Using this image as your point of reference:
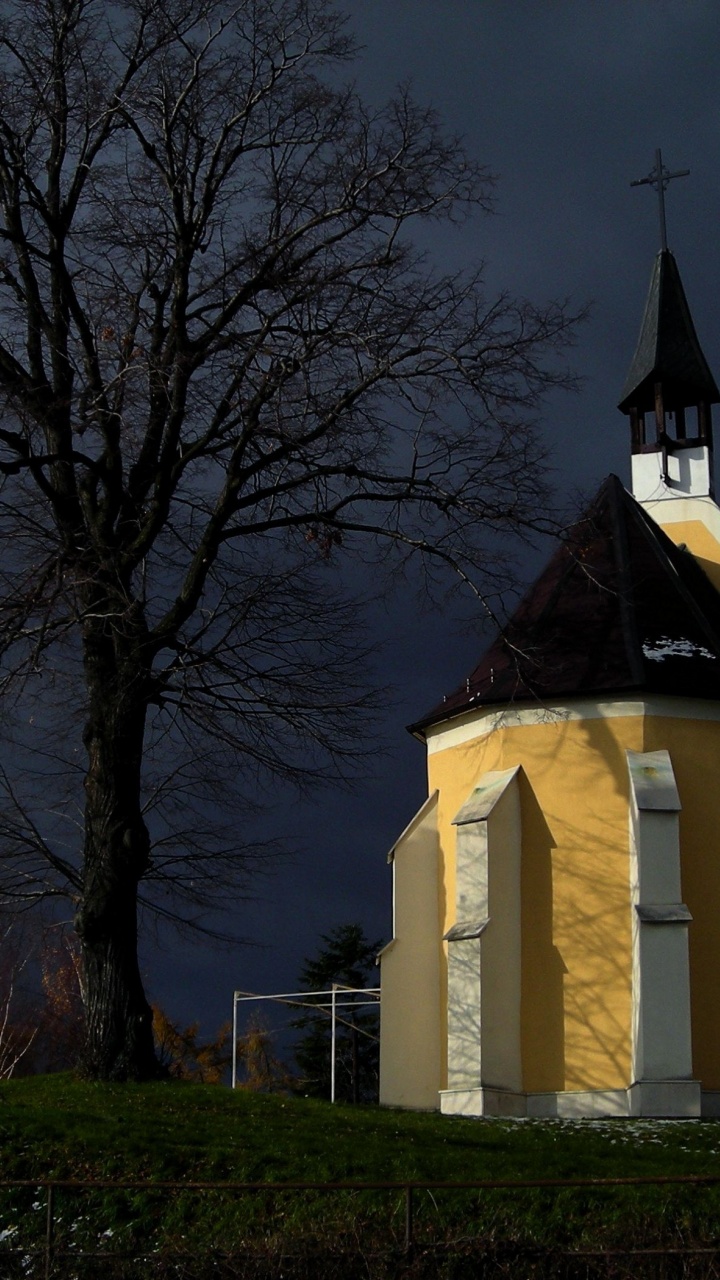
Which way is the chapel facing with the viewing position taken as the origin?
facing away from the viewer and to the right of the viewer

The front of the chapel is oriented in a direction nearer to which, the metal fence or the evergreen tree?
the evergreen tree

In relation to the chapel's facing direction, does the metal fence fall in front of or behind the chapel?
behind

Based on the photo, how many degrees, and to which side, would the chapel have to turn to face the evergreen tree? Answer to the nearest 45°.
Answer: approximately 45° to its left
